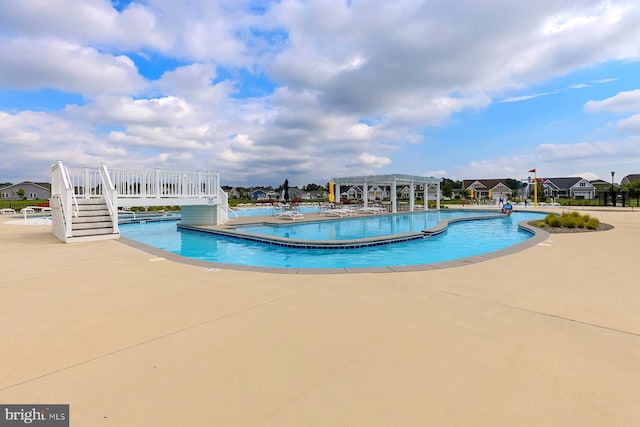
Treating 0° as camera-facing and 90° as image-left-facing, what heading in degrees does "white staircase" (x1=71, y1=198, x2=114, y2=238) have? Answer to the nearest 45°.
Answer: approximately 0°

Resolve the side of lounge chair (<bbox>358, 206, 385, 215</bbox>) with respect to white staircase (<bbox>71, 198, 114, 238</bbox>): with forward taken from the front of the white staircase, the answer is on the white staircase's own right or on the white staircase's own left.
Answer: on the white staircase's own left
